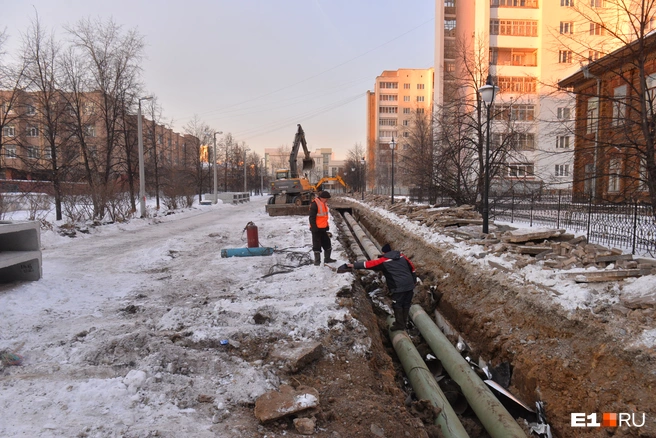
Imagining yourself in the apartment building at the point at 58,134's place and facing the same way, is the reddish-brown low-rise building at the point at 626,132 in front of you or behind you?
in front

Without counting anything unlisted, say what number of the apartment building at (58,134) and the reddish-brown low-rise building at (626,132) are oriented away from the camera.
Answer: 0

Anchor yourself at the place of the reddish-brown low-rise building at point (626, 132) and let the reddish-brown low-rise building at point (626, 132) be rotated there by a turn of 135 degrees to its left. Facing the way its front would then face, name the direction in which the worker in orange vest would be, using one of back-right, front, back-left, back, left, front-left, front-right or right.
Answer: back-right

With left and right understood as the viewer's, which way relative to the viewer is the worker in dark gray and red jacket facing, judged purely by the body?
facing away from the viewer and to the left of the viewer

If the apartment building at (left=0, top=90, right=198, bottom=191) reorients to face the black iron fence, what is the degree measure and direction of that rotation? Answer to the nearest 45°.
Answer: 0° — it already faces it

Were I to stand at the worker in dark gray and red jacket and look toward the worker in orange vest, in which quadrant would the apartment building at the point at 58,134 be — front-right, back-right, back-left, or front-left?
front-left

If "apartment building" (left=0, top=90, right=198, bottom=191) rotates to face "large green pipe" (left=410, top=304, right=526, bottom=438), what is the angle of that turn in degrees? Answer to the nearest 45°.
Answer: approximately 45° to its right

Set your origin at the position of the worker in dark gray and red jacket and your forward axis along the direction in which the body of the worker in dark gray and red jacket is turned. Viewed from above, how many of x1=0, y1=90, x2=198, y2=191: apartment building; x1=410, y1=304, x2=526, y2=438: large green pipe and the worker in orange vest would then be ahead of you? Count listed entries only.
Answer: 2

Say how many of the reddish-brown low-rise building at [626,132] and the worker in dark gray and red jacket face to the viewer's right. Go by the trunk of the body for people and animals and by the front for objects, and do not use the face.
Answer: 0

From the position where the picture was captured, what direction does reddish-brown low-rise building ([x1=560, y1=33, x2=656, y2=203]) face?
facing the viewer and to the left of the viewer

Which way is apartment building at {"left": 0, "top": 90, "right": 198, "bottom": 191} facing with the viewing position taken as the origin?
facing the viewer and to the right of the viewer
